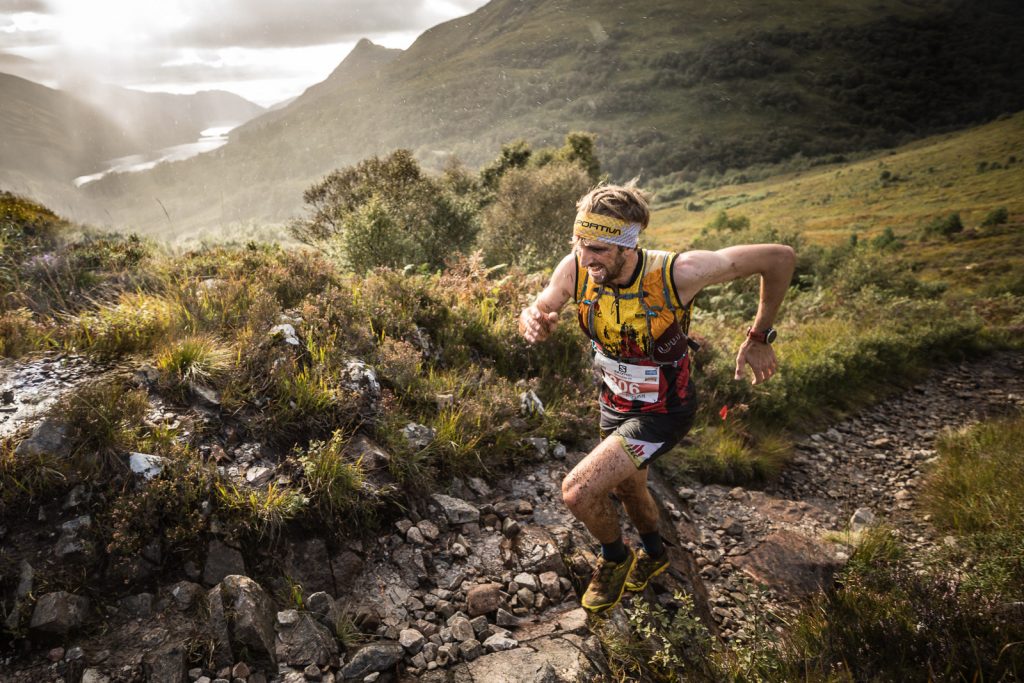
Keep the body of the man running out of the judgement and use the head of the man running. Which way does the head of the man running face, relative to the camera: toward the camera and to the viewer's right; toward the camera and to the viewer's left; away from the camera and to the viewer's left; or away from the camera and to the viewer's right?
toward the camera and to the viewer's left

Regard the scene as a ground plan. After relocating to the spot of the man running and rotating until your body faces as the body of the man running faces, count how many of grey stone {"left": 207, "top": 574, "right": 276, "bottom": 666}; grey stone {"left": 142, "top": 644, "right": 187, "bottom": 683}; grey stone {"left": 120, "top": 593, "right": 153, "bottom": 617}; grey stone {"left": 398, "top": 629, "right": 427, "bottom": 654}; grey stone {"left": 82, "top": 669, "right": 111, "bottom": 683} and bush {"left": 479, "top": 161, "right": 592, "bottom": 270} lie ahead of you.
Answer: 5

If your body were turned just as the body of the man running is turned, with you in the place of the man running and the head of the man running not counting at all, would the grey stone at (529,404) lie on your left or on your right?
on your right

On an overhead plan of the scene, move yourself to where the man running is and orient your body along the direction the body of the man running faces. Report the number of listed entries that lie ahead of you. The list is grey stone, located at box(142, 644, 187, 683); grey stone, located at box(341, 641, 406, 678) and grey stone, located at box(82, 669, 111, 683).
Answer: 3

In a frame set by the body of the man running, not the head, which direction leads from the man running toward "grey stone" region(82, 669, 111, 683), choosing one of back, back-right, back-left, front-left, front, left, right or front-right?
front

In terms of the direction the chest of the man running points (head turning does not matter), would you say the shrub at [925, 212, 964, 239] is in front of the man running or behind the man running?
behind

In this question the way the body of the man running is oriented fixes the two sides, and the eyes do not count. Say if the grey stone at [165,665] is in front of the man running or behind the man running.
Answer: in front

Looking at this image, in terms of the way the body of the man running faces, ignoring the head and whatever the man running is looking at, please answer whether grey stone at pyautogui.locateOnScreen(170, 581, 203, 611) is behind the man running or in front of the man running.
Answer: in front

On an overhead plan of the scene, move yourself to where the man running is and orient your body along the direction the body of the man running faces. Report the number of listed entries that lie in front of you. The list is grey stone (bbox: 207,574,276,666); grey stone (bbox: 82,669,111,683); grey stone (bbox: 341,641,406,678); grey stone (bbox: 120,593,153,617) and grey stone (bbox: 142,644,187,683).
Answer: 5

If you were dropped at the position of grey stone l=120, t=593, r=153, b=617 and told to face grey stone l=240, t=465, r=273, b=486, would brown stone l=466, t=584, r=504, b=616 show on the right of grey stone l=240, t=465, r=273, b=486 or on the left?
right

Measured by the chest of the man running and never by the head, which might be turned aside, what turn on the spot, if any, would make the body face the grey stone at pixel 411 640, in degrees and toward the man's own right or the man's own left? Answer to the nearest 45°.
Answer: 0° — they already face it

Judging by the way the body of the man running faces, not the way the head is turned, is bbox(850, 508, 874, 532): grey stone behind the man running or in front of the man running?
behind

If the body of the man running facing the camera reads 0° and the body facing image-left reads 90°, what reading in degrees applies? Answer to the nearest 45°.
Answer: approximately 45°

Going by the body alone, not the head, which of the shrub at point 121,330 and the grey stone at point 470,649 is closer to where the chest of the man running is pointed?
the grey stone

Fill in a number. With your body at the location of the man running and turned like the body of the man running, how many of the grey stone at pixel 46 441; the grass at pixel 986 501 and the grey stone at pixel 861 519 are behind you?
2

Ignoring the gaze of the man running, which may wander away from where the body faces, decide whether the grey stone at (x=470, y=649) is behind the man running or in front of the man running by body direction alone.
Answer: in front

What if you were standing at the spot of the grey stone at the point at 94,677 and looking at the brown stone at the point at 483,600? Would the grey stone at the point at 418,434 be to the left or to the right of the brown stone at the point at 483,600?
left

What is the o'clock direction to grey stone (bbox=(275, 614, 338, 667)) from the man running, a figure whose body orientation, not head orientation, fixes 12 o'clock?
The grey stone is roughly at 12 o'clock from the man running.

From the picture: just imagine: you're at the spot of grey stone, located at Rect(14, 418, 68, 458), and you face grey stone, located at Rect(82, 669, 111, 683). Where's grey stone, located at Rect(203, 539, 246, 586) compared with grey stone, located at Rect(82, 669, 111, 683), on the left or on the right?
left
